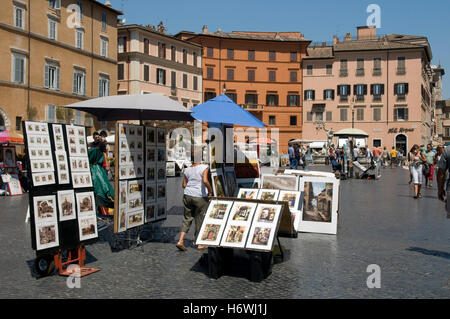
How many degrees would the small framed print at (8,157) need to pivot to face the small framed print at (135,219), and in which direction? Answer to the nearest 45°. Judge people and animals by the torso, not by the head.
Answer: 0° — it already faces it

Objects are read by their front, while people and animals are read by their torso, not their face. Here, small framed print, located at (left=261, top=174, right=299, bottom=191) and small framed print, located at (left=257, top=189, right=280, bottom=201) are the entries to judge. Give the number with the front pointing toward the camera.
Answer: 2

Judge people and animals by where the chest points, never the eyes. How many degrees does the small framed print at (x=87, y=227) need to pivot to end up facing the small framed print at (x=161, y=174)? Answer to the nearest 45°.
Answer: approximately 135° to its left

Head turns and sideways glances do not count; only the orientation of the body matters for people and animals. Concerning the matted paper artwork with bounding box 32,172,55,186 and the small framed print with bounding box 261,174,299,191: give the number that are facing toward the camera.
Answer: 2

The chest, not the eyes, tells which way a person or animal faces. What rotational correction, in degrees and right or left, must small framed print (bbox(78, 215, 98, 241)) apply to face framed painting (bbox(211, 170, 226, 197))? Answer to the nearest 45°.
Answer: approximately 135° to its left

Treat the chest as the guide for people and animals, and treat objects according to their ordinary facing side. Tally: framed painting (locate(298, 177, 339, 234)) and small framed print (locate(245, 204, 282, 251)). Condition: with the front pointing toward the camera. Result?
2
